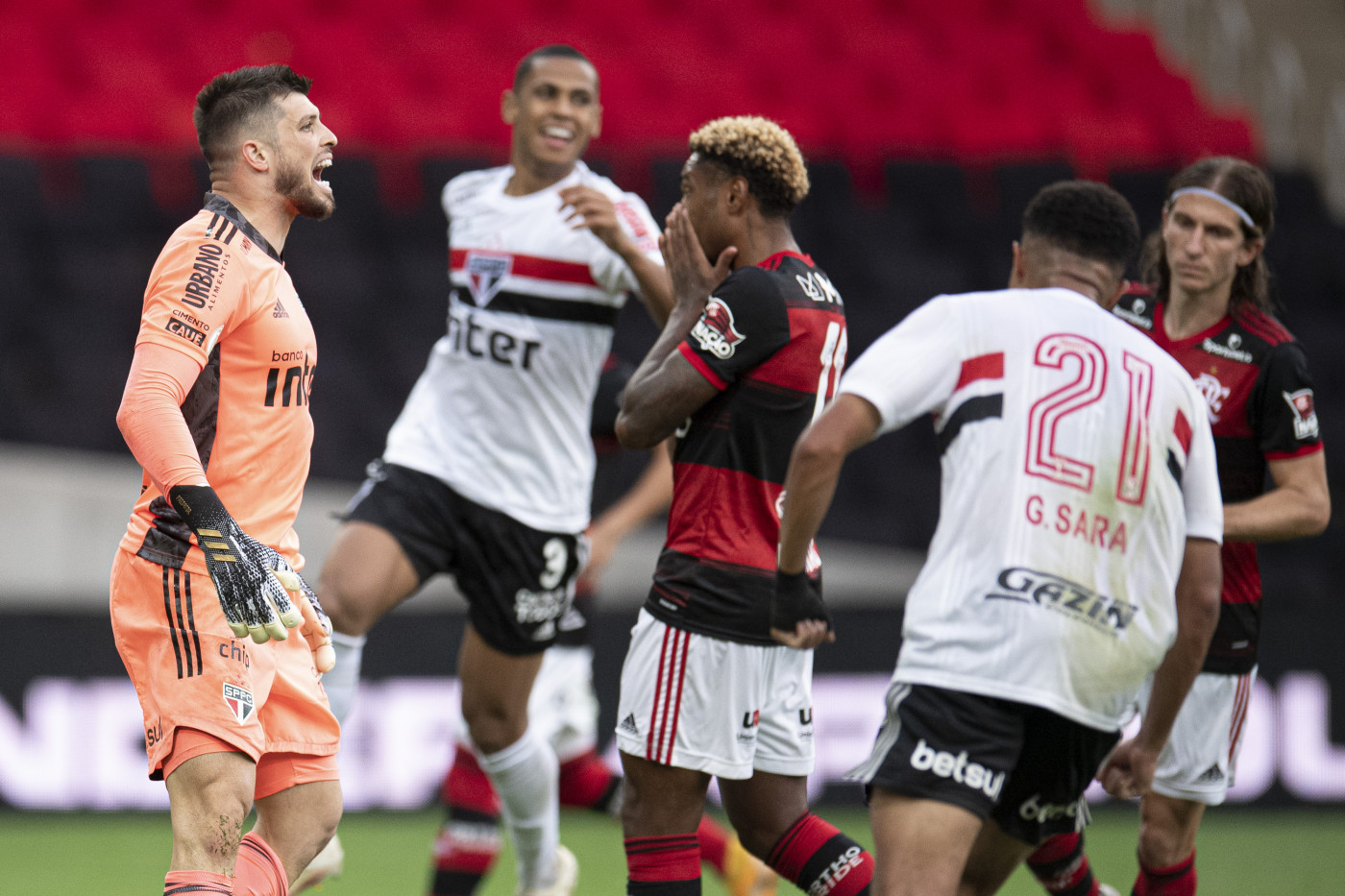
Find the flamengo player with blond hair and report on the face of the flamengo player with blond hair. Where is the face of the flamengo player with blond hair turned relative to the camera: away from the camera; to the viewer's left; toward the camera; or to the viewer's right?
to the viewer's left

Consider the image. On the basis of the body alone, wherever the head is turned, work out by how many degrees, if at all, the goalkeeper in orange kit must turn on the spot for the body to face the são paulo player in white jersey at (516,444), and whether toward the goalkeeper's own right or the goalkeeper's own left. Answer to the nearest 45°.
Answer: approximately 45° to the goalkeeper's own left

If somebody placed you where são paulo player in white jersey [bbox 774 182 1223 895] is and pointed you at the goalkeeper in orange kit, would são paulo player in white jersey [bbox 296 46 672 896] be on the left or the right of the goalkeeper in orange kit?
right

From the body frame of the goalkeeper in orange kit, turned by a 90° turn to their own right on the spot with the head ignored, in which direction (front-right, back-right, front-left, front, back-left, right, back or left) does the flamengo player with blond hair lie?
left

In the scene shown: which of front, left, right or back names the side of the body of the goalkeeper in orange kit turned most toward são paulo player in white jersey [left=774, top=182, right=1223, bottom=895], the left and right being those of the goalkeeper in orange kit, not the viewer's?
front

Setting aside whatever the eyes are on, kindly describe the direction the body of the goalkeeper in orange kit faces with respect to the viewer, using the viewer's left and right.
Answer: facing to the right of the viewer

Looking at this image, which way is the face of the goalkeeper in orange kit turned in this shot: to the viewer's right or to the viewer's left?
to the viewer's right
